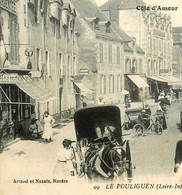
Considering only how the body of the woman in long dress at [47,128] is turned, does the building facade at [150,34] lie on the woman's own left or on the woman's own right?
on the woman's own left

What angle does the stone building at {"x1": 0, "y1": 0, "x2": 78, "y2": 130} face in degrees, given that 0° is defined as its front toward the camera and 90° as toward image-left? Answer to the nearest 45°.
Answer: approximately 315°

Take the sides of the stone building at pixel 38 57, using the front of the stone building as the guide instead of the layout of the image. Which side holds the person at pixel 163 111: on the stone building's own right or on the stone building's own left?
on the stone building's own left

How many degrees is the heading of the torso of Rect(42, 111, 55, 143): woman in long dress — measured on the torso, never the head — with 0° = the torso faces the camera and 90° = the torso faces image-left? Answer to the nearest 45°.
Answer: approximately 0°

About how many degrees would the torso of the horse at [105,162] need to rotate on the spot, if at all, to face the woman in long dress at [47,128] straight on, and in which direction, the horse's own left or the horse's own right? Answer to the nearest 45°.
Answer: approximately 180°

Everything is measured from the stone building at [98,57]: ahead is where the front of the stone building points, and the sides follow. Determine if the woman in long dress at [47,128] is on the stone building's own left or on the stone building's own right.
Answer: on the stone building's own right

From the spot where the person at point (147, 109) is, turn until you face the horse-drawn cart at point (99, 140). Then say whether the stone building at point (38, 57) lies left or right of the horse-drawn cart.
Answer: right

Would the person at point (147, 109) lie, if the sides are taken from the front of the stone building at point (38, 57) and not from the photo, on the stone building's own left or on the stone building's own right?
on the stone building's own left
